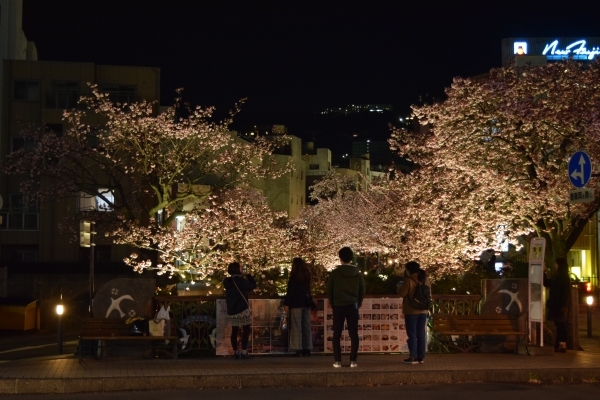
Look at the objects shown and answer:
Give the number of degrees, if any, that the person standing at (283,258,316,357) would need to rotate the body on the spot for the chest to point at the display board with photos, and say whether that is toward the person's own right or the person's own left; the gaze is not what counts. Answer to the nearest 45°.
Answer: approximately 45° to the person's own right

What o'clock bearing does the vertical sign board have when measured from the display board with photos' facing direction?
The vertical sign board is roughly at 9 o'clock from the display board with photos.

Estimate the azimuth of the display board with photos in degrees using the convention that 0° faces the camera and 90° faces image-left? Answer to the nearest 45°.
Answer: approximately 0°

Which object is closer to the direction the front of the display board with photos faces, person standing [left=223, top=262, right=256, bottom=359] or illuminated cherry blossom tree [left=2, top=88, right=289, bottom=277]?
the person standing

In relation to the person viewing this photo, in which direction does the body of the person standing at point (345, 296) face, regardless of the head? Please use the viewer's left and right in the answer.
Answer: facing away from the viewer
